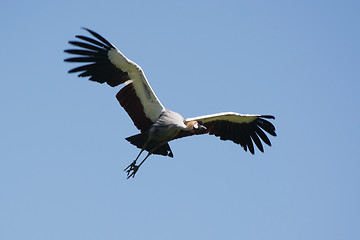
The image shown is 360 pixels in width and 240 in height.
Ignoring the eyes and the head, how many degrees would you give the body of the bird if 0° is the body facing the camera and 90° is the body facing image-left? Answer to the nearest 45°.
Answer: approximately 315°
